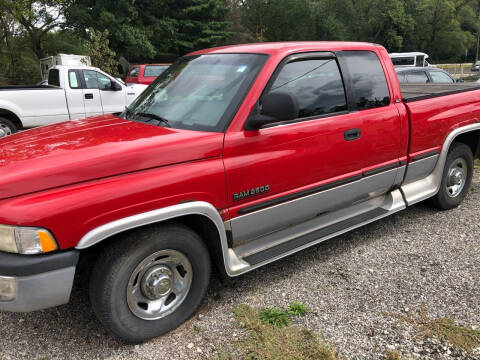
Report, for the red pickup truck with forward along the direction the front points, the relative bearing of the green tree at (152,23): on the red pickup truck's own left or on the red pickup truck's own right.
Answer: on the red pickup truck's own right

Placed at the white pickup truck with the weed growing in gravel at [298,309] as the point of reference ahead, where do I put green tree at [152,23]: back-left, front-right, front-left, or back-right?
back-left

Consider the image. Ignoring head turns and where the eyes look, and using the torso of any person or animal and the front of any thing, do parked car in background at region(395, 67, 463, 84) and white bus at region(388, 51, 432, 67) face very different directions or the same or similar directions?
same or similar directions

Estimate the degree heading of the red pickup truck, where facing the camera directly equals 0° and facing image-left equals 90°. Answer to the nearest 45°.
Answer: approximately 45°
